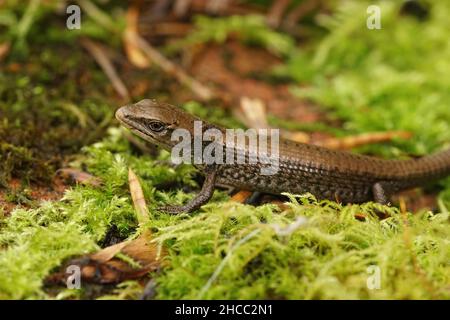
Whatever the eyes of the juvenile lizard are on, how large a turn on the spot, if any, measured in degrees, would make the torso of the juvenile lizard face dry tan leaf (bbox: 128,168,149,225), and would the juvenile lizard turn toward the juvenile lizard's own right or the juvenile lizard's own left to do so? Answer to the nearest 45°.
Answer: approximately 45° to the juvenile lizard's own left

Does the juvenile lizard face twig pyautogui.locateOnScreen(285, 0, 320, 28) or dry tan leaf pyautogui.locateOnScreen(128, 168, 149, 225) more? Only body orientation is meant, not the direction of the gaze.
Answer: the dry tan leaf

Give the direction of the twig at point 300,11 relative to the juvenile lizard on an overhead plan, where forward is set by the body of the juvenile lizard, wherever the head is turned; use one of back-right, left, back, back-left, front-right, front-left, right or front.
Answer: right

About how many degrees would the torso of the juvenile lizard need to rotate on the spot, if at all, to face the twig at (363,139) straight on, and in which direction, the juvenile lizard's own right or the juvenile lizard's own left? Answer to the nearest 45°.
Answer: approximately 135° to the juvenile lizard's own right

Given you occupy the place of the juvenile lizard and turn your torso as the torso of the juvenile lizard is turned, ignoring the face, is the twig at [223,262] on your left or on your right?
on your left

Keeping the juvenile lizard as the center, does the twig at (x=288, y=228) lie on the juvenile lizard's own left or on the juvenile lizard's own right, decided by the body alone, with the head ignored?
on the juvenile lizard's own left

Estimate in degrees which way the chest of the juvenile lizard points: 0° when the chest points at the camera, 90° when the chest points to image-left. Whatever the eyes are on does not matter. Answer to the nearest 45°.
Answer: approximately 90°

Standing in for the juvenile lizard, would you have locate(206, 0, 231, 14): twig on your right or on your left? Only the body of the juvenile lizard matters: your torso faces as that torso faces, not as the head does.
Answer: on your right
